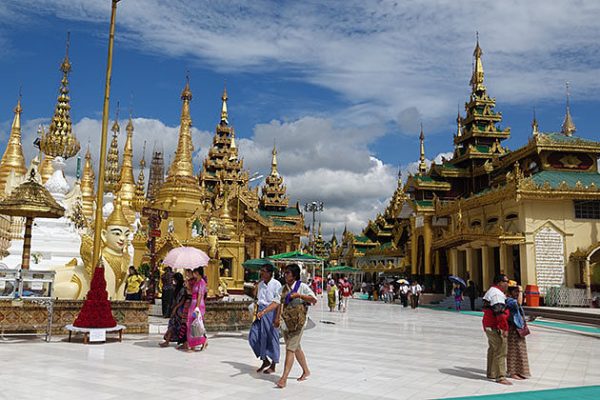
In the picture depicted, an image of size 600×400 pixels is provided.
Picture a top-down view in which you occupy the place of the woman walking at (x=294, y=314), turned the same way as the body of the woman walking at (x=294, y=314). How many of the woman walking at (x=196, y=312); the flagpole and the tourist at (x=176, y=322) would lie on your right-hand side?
3

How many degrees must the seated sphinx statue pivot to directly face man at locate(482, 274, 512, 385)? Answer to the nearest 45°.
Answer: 0° — it already faces them

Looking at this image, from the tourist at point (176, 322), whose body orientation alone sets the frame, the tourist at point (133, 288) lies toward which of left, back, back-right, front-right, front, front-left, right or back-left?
right

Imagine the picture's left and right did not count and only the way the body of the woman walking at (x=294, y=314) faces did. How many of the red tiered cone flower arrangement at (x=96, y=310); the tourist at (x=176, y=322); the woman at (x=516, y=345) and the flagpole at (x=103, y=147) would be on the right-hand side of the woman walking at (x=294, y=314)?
3

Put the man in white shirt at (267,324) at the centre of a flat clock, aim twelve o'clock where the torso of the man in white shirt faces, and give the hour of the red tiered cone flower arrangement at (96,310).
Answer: The red tiered cone flower arrangement is roughly at 3 o'clock from the man in white shirt.

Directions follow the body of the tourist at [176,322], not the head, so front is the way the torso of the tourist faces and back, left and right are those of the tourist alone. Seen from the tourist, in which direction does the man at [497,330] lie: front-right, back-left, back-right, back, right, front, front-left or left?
back-left
